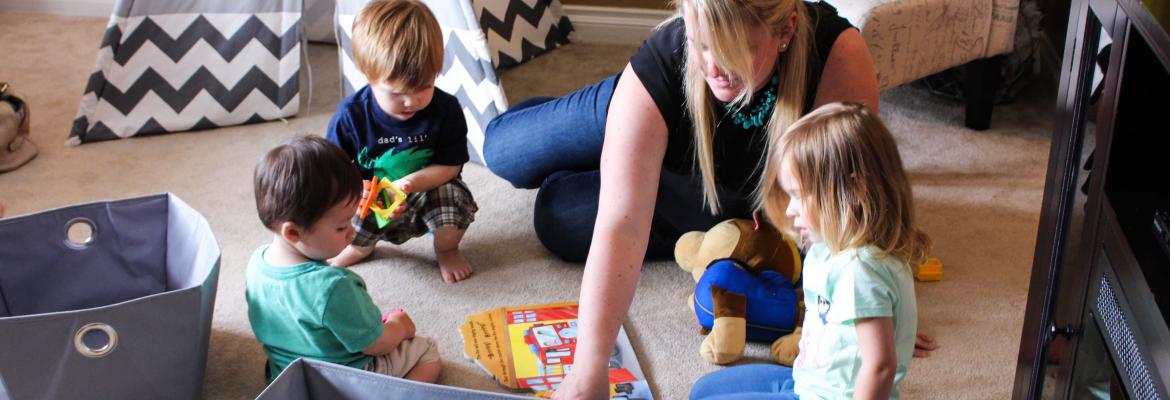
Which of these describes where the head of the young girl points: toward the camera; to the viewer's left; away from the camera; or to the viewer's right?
to the viewer's left

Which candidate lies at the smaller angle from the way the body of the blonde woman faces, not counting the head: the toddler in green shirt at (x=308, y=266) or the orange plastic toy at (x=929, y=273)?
the toddler in green shirt

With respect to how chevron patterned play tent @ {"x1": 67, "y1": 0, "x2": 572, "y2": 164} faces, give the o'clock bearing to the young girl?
The young girl is roughly at 11 o'clock from the chevron patterned play tent.

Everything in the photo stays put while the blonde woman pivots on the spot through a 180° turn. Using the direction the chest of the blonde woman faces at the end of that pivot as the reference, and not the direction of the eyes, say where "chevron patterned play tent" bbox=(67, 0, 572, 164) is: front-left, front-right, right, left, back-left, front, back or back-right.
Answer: left

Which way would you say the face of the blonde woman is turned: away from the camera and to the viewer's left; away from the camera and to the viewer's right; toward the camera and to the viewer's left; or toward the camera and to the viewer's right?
toward the camera and to the viewer's left

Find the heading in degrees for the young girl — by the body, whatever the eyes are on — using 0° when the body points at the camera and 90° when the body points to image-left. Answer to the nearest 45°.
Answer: approximately 90°

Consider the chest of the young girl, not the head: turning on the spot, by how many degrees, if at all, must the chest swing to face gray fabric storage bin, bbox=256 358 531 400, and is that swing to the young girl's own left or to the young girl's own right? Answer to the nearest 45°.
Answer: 0° — they already face it

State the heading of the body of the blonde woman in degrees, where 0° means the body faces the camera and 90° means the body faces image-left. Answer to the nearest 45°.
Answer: approximately 45°

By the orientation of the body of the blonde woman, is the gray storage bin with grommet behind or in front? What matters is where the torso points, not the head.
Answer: in front

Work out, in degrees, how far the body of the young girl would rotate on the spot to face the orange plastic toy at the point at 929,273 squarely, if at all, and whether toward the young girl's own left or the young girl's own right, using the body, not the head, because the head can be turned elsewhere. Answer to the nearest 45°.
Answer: approximately 90° to the young girl's own right

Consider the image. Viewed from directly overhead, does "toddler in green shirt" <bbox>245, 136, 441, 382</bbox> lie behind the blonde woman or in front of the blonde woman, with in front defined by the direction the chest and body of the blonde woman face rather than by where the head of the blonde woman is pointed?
in front

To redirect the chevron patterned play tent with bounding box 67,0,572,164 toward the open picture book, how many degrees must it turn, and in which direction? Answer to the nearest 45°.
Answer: approximately 45° to its left

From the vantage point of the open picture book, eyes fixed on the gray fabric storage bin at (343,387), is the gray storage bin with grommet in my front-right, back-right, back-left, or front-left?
front-right

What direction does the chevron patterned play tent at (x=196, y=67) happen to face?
toward the camera
